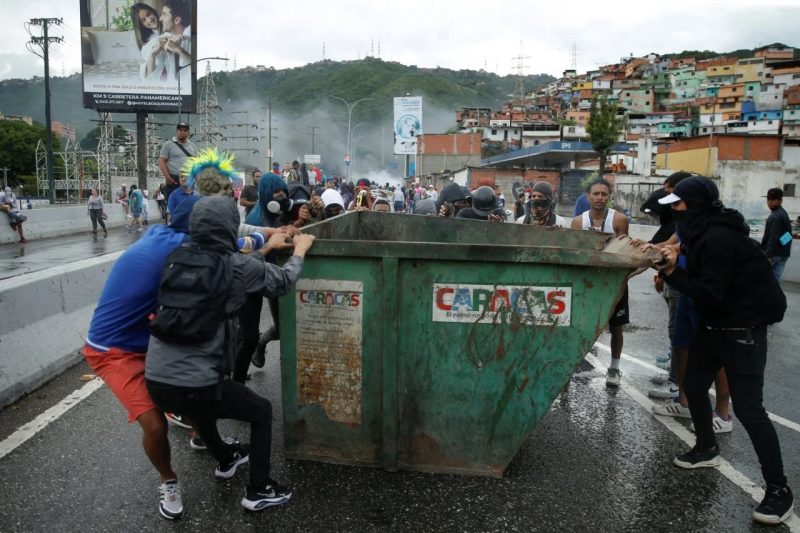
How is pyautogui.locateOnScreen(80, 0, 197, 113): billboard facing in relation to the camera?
toward the camera

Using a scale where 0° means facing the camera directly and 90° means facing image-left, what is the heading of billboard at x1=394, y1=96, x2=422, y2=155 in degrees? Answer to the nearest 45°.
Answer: approximately 0°

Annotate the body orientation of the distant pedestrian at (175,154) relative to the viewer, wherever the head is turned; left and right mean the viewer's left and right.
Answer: facing the viewer

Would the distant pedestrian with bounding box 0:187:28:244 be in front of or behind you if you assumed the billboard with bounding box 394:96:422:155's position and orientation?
in front

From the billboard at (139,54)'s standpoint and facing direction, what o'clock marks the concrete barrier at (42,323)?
The concrete barrier is roughly at 12 o'clock from the billboard.

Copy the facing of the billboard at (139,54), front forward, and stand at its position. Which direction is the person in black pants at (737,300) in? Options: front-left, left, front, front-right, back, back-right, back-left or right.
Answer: front

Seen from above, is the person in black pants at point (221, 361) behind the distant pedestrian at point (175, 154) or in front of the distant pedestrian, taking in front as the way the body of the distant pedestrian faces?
in front

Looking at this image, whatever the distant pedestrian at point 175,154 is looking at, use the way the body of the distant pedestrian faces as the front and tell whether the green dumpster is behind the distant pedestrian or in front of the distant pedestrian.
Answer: in front

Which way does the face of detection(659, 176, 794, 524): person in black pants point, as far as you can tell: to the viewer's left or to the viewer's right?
to the viewer's left

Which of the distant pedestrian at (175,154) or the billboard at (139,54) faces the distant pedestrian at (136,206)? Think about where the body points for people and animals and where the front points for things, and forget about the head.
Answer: the billboard

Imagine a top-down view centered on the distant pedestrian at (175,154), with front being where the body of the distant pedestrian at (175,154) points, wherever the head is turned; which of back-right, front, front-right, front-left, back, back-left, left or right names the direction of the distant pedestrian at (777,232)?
left

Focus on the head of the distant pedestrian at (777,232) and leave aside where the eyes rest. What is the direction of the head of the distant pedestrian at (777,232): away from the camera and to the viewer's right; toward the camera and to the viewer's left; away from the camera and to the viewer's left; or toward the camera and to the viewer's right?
toward the camera and to the viewer's left

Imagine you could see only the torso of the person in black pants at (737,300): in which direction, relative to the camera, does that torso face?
to the viewer's left
